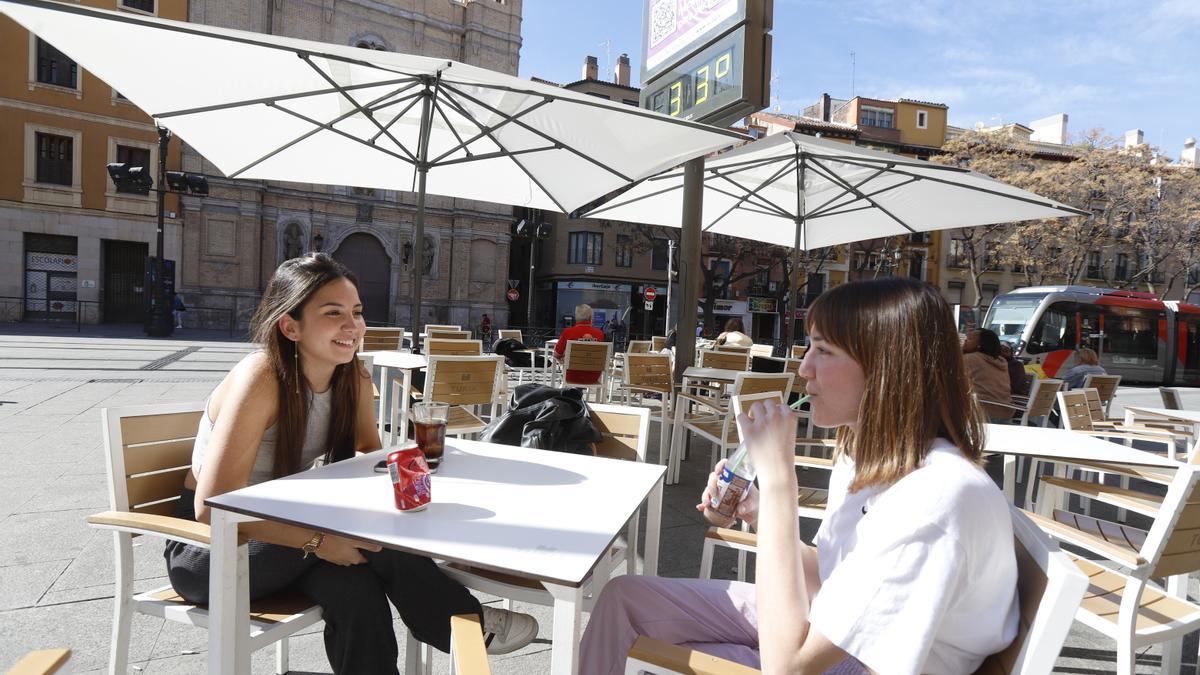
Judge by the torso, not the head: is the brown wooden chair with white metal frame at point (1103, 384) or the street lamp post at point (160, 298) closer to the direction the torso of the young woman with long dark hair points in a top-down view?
the brown wooden chair with white metal frame

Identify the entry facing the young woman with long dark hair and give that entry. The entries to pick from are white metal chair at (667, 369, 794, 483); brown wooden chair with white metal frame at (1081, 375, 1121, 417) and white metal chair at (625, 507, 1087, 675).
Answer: white metal chair at (625, 507, 1087, 675)

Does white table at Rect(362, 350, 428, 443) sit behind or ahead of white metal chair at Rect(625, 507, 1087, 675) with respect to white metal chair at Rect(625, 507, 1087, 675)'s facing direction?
ahead

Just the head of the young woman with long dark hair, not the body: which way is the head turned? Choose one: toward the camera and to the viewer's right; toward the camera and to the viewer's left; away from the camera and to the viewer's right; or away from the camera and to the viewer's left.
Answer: toward the camera and to the viewer's right

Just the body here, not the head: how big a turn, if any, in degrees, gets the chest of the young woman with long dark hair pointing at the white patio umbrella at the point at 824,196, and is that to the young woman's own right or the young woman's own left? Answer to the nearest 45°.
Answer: approximately 90° to the young woman's own left

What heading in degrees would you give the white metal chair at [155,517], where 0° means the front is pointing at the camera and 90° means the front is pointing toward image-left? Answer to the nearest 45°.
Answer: approximately 315°

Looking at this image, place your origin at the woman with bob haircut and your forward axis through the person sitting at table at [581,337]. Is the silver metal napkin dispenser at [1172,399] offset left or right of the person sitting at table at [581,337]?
right

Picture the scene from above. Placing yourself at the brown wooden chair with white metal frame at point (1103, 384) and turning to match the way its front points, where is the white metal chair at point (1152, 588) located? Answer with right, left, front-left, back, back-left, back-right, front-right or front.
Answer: back-left

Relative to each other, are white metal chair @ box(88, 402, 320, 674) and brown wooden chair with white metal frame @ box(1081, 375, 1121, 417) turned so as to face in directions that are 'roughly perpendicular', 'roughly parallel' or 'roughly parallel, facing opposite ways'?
roughly perpendicular

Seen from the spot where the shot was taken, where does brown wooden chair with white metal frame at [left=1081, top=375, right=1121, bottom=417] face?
facing away from the viewer and to the left of the viewer

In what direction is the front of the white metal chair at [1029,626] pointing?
to the viewer's left

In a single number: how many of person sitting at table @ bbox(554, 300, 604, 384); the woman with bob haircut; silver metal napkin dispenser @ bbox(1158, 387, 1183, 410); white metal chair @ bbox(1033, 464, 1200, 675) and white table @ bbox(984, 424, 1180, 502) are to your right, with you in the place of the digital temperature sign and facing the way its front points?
1

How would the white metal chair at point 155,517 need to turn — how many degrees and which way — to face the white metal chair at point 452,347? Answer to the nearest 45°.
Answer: approximately 90° to its left

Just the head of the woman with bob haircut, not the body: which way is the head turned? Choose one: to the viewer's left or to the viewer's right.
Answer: to the viewer's left

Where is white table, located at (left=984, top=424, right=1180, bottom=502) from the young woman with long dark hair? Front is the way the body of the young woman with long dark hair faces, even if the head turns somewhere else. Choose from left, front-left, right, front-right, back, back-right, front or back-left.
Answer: front-left

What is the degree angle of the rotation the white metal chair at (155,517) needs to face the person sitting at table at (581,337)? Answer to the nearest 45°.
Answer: approximately 90° to its left

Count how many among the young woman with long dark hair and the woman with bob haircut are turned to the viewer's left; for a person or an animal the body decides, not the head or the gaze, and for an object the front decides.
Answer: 1

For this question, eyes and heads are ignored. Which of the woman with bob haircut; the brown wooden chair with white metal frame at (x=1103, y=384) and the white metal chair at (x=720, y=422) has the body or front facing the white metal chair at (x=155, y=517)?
the woman with bob haircut

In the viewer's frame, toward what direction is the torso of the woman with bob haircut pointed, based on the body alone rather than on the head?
to the viewer's left

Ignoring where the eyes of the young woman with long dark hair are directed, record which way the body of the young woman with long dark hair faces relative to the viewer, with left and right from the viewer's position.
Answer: facing the viewer and to the right of the viewer
